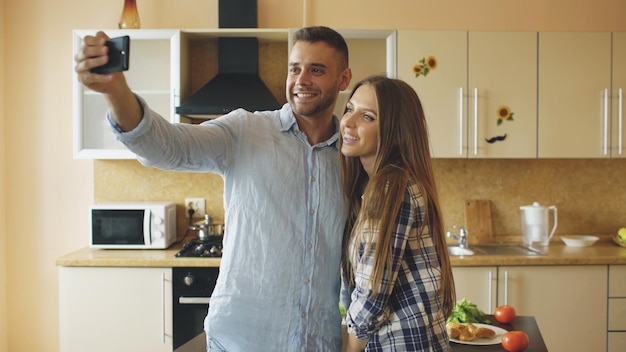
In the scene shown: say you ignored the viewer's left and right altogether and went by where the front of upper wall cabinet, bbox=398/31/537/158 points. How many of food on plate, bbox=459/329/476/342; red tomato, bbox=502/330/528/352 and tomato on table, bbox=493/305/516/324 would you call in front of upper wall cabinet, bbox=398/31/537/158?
3

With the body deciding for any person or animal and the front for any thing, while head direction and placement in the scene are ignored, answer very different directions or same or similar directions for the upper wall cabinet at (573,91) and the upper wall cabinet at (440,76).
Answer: same or similar directions

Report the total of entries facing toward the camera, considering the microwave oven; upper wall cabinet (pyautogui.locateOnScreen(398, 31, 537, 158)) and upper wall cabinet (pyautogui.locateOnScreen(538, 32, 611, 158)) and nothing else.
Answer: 3

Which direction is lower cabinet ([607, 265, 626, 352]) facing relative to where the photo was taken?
toward the camera

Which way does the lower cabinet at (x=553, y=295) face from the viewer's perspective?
toward the camera

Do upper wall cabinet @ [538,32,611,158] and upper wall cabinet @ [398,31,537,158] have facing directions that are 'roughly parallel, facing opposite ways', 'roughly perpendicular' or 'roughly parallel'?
roughly parallel

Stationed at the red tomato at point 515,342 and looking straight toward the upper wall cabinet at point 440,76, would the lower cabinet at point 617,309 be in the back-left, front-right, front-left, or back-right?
front-right

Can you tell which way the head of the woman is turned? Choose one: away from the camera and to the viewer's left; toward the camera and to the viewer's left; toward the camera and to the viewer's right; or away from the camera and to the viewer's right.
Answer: toward the camera and to the viewer's left

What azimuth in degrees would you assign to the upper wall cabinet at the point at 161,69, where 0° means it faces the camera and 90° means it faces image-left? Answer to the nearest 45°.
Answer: approximately 0°

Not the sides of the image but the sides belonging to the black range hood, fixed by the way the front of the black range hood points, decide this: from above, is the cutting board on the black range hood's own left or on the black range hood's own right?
on the black range hood's own left

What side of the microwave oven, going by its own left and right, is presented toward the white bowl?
left

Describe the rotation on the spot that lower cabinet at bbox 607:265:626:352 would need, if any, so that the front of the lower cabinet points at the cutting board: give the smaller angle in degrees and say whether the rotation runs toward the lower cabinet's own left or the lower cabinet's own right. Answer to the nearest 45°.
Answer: approximately 90° to the lower cabinet's own right

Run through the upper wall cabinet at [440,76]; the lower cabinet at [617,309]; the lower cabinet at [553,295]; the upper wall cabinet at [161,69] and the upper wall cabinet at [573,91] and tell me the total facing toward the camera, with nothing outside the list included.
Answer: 5

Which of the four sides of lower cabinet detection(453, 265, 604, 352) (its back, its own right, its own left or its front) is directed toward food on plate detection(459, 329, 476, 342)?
front

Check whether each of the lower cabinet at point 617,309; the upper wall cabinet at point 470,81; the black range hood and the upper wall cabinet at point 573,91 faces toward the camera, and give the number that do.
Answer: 4

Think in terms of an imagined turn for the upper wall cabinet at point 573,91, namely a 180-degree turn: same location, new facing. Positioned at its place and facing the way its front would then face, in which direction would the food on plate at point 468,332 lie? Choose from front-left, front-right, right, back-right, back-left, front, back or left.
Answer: back
